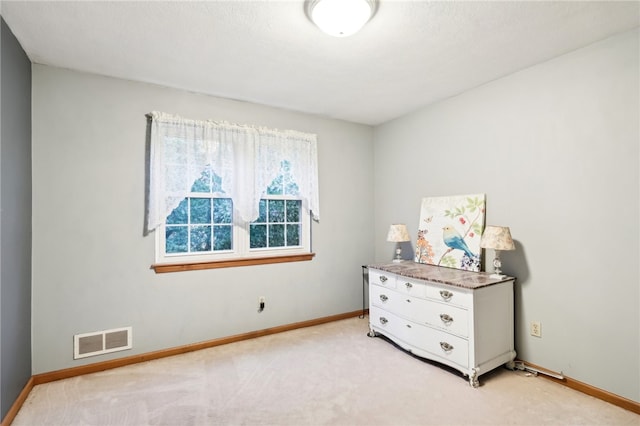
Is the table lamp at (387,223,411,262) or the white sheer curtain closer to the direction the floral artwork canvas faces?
the white sheer curtain

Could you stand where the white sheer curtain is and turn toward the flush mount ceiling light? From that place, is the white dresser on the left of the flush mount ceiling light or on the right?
left

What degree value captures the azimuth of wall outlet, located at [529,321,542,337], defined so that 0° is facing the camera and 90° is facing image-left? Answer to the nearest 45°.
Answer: approximately 45°

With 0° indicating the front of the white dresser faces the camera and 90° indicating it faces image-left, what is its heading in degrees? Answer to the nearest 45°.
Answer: approximately 45°

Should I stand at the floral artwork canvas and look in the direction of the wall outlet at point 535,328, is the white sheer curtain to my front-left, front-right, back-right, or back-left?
back-right

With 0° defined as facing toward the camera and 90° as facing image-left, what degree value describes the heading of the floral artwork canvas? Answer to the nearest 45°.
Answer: approximately 45°
